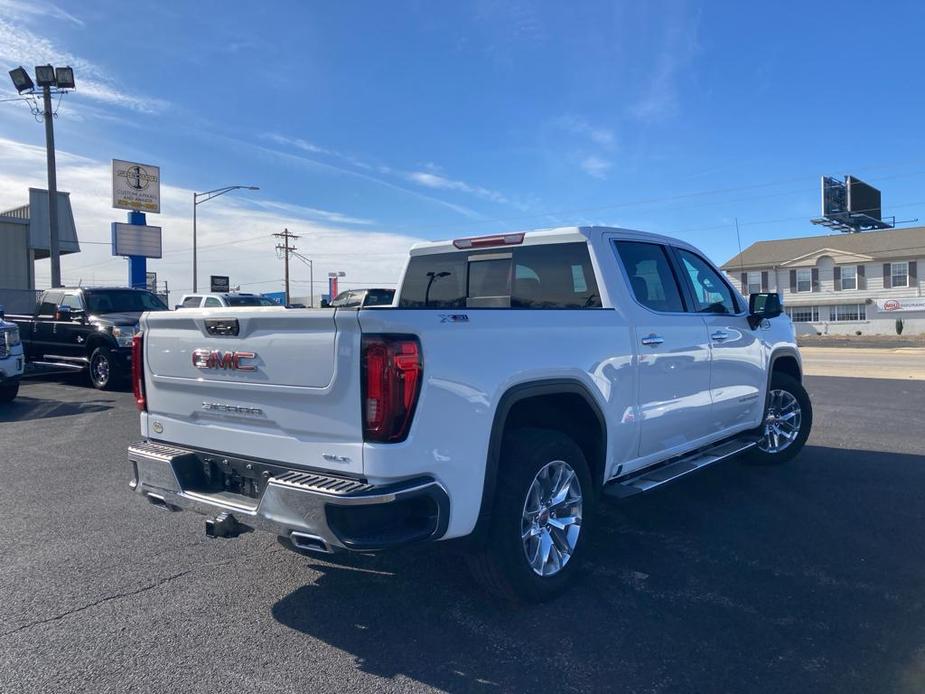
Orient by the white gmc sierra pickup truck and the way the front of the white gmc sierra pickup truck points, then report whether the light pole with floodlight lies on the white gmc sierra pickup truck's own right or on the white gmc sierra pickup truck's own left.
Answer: on the white gmc sierra pickup truck's own left

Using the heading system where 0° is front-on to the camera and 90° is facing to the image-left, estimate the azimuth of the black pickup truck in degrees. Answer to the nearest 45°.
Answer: approximately 315°

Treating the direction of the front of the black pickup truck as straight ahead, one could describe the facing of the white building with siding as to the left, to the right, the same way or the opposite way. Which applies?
to the right

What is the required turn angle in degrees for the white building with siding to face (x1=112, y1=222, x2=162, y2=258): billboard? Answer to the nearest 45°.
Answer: approximately 45° to its right

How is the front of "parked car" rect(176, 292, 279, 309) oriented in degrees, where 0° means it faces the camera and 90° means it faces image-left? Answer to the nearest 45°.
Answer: approximately 315°

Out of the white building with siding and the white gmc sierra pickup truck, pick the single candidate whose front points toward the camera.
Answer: the white building with siding

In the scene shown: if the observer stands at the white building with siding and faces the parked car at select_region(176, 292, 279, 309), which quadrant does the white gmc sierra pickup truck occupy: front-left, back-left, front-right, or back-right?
front-left

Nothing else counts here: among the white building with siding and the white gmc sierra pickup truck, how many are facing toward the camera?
1

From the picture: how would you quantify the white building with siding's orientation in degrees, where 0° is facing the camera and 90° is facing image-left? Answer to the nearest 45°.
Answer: approximately 0°

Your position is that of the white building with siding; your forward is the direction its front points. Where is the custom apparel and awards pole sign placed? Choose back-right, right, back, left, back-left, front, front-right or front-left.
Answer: front-right

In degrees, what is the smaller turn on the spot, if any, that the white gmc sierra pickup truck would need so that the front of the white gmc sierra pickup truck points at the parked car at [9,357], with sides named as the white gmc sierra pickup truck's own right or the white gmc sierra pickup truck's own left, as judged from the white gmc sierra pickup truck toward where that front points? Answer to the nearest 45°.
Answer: approximately 90° to the white gmc sierra pickup truck's own left

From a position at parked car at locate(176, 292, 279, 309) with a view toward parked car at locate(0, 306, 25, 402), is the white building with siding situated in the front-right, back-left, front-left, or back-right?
back-left

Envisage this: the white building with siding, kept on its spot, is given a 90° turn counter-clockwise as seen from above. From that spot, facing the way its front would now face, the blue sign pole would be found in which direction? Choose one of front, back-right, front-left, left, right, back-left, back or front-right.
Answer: back-right

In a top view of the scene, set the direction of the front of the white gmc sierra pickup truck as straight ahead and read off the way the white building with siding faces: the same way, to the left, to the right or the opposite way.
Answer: the opposite way

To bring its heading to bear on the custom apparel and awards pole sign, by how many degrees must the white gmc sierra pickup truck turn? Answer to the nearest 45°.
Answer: approximately 90° to its left
